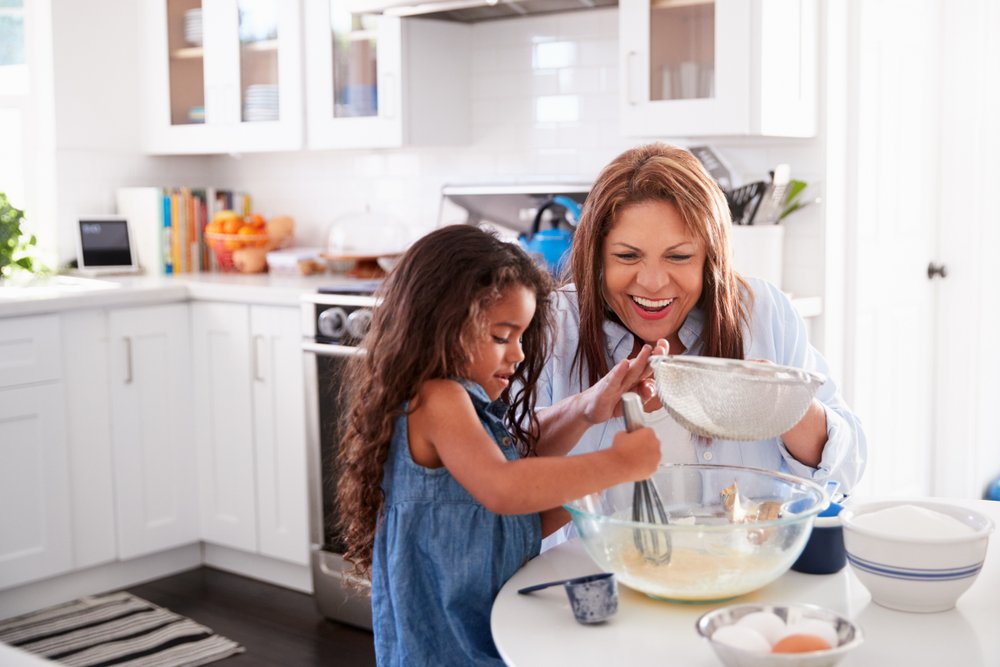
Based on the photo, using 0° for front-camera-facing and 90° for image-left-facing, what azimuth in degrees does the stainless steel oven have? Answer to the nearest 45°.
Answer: approximately 45°

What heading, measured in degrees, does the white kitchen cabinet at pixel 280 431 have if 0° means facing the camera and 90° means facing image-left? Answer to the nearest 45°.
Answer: approximately 45°

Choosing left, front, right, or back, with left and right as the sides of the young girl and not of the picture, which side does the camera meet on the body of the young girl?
right

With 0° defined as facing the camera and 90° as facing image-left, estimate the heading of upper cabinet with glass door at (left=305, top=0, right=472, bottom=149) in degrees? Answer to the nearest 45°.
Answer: approximately 45°

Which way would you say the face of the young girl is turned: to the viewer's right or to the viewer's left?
to the viewer's right

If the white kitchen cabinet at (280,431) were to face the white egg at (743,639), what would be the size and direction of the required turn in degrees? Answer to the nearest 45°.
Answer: approximately 45° to its left
